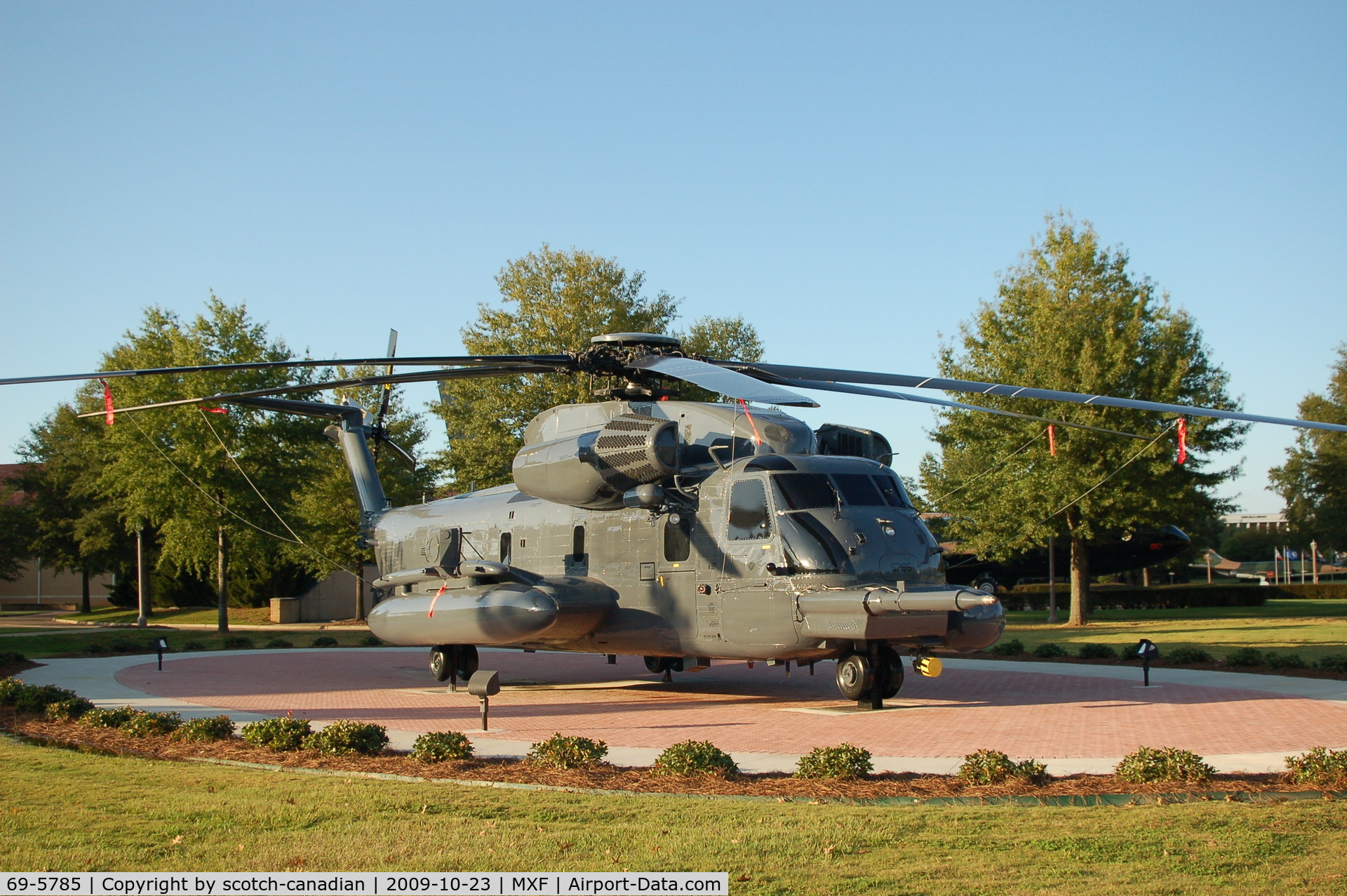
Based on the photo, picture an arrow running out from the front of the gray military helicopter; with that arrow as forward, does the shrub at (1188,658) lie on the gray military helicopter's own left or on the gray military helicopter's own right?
on the gray military helicopter's own left

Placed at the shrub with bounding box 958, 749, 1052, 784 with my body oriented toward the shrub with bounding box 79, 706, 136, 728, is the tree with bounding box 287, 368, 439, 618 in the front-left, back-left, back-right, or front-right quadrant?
front-right

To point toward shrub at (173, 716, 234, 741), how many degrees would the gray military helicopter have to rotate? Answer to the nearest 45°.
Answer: approximately 90° to its right

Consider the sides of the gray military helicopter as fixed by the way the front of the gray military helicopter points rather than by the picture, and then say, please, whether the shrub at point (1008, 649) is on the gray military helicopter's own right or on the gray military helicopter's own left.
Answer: on the gray military helicopter's own left

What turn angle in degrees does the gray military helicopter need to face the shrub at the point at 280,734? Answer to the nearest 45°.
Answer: approximately 90° to its right

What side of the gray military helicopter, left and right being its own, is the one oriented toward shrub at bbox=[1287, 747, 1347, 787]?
front

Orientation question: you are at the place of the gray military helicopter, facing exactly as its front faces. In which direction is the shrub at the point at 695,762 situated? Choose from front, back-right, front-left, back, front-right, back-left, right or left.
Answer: front-right

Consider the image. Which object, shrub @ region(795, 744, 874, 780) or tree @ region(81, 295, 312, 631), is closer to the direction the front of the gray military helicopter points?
the shrub
